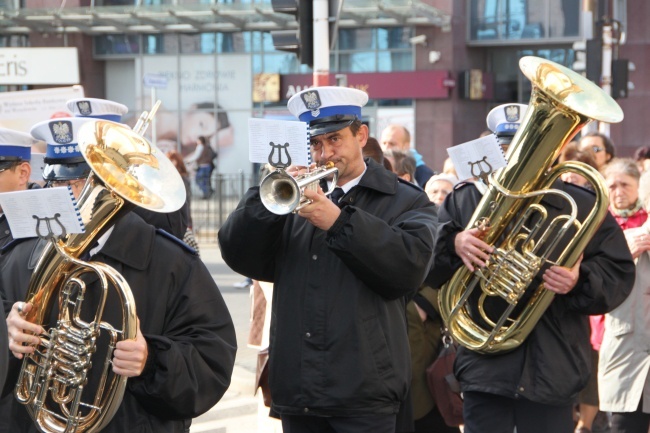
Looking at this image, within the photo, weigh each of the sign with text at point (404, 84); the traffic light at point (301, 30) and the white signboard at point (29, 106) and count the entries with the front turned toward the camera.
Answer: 2

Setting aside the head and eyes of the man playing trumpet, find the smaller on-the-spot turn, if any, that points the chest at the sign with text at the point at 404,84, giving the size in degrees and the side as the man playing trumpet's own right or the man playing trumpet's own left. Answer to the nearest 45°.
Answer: approximately 135° to the man playing trumpet's own right

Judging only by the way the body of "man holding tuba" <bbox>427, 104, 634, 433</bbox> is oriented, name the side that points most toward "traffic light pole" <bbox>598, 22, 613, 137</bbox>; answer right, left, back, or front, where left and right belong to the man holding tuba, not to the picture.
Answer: back

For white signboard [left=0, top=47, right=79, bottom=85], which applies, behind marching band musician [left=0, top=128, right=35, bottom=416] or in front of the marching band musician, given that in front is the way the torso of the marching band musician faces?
behind

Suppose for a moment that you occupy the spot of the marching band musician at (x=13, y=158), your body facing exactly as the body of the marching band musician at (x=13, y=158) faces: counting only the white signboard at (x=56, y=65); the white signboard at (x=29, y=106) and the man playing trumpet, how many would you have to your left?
1

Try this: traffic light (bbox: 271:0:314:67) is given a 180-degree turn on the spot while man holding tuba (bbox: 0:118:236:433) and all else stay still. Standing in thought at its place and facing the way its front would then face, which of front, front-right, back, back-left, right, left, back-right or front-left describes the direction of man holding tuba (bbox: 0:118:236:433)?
right

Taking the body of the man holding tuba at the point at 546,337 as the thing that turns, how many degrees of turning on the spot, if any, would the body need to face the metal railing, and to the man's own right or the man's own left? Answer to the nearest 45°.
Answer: approximately 180°
